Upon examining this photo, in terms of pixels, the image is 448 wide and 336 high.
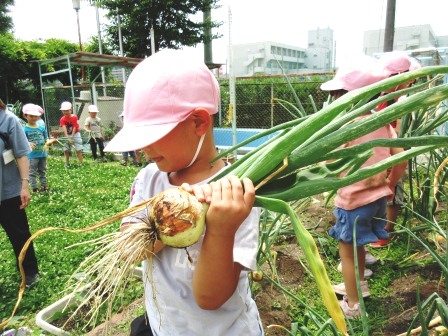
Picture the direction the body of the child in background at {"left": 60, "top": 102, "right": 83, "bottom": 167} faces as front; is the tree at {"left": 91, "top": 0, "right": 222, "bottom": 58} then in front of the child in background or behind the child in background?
behind

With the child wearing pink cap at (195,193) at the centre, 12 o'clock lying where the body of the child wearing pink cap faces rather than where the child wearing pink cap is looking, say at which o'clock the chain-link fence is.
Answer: The chain-link fence is roughly at 5 o'clock from the child wearing pink cap.

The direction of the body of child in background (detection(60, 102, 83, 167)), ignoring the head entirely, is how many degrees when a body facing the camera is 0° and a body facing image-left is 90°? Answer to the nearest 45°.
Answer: approximately 0°

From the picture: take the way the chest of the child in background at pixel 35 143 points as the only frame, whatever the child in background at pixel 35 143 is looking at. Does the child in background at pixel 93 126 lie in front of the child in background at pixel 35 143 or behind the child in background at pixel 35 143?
behind

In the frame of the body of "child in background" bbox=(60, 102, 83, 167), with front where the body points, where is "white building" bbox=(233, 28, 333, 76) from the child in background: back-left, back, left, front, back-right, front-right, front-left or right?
back-left

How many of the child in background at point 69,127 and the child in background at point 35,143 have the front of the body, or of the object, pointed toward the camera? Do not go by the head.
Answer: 2

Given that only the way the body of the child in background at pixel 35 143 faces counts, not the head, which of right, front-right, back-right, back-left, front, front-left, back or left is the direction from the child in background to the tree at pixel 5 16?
back

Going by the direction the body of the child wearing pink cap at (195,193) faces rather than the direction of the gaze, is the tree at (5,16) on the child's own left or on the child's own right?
on the child's own right

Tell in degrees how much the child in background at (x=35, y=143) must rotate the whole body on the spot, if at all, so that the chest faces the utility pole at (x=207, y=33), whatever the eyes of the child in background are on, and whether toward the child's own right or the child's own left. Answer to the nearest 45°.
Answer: approximately 135° to the child's own left

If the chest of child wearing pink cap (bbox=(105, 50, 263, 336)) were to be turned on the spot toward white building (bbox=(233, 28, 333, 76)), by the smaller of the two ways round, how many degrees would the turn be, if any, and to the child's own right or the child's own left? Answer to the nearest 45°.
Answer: approximately 135° to the child's own right

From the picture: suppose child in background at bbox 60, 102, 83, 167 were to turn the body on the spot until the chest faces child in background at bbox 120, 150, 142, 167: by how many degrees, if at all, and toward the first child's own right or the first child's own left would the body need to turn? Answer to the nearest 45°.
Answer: approximately 90° to the first child's own left
